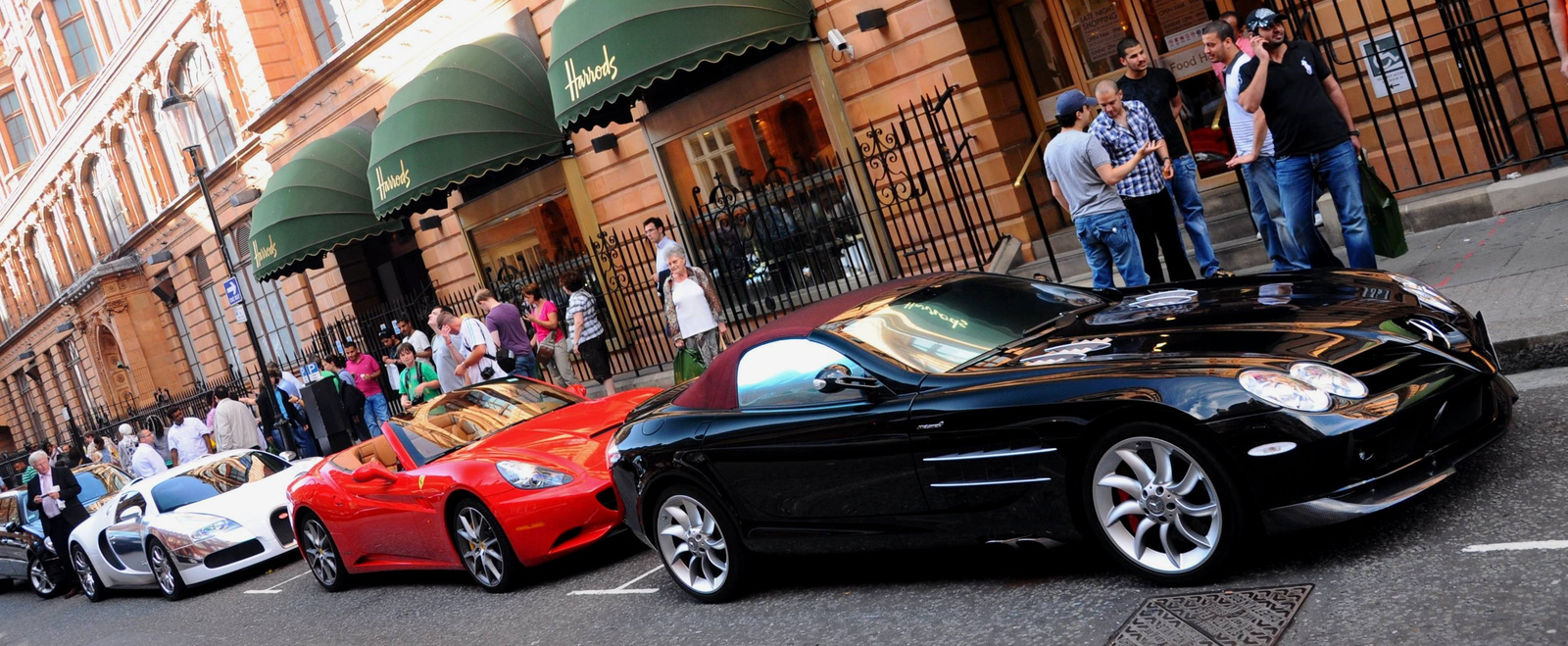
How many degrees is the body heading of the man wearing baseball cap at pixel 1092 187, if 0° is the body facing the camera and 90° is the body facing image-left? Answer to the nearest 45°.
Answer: approximately 225°

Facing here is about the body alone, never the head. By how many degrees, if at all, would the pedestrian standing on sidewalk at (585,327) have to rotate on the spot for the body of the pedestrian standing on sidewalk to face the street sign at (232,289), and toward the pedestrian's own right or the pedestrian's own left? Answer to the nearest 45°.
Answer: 0° — they already face it

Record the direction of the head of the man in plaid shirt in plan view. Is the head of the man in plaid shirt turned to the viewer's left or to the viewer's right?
to the viewer's left

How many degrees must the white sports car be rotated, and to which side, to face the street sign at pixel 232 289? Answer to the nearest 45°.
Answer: approximately 135° to its left

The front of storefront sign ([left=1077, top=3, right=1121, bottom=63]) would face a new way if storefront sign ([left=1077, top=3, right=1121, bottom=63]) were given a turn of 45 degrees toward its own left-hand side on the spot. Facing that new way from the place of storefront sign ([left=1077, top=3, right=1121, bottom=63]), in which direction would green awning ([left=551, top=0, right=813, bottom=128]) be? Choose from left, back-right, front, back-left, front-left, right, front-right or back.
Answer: right

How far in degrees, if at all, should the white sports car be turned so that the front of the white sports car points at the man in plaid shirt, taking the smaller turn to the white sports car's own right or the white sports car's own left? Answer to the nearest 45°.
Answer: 0° — it already faces them

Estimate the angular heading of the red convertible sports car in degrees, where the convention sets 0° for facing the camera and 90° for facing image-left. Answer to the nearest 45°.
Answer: approximately 315°

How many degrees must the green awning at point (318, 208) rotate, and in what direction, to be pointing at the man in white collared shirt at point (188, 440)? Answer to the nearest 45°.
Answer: approximately 45° to its right

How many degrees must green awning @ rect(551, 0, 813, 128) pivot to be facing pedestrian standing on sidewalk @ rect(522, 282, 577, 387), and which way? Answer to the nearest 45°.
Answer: approximately 90° to its right
